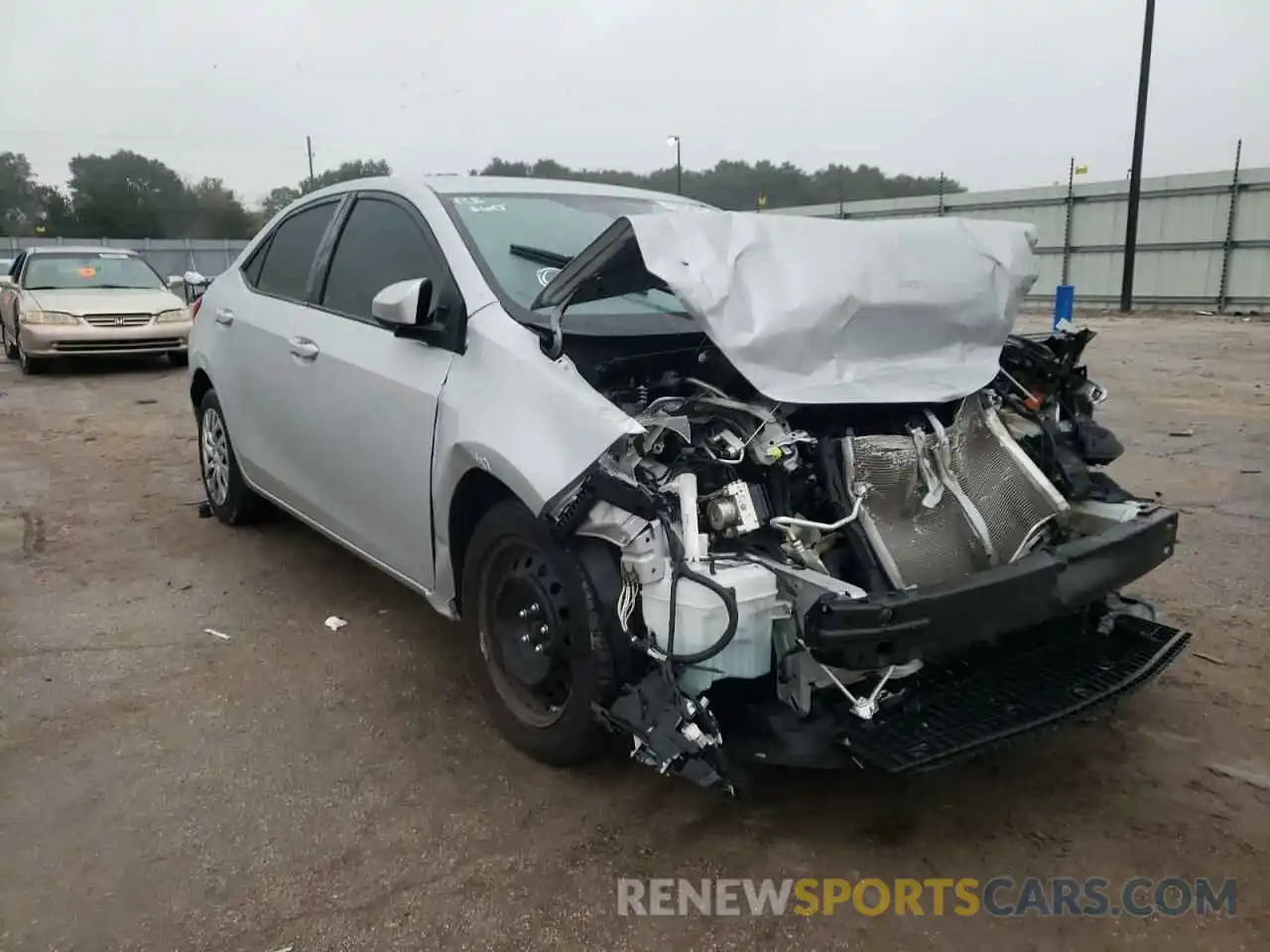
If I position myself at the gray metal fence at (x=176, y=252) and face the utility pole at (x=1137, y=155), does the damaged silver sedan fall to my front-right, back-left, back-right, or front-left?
front-right

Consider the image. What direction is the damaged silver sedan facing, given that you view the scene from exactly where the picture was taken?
facing the viewer and to the right of the viewer

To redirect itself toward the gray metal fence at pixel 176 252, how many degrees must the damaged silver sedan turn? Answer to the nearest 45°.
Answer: approximately 180°

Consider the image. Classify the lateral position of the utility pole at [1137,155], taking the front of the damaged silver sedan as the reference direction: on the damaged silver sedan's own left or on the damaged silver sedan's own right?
on the damaged silver sedan's own left

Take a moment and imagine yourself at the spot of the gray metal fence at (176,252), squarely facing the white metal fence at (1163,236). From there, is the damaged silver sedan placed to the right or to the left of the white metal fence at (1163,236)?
right

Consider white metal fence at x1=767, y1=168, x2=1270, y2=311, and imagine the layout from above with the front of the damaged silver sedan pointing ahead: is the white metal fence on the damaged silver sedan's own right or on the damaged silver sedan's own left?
on the damaged silver sedan's own left

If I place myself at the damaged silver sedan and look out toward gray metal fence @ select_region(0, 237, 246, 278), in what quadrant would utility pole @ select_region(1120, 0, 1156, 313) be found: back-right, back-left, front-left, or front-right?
front-right
